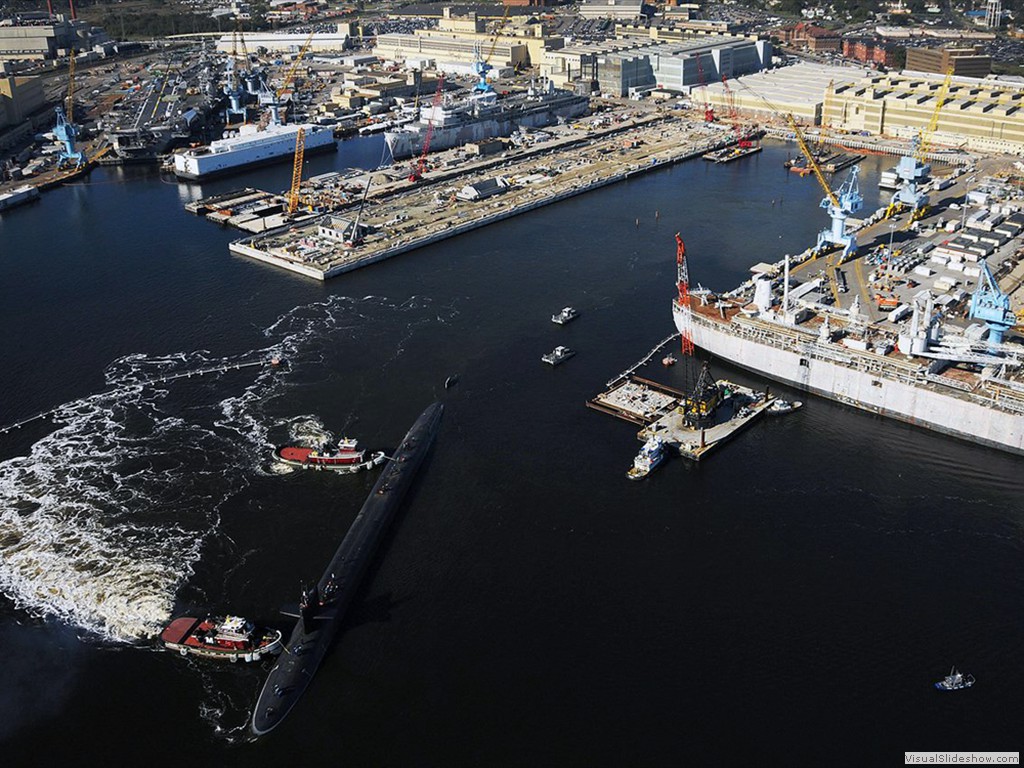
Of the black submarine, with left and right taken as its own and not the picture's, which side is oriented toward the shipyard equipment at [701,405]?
back

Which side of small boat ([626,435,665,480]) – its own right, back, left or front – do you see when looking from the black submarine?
back

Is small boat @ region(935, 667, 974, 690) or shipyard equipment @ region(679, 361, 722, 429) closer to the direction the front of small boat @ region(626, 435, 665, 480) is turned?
the shipyard equipment

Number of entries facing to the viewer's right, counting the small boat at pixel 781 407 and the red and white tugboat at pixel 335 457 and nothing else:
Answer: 2

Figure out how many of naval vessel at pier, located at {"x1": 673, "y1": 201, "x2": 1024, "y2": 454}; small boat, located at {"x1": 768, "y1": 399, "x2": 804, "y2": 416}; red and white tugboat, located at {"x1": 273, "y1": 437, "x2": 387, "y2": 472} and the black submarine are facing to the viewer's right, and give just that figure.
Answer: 2

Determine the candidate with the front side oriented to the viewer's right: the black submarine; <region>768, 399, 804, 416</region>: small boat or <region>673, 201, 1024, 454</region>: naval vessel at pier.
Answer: the small boat

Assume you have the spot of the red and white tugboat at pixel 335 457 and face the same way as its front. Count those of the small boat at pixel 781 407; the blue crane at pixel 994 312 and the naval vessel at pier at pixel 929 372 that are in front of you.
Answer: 3

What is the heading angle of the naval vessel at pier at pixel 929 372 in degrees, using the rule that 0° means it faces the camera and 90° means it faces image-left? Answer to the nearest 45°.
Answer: approximately 135°

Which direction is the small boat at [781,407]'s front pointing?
to the viewer's right

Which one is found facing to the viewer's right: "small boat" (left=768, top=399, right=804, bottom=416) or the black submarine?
the small boat

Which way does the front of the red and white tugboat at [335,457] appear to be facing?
to the viewer's right

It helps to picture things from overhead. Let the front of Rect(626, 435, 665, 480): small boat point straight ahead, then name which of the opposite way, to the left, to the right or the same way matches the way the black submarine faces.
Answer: the opposite way

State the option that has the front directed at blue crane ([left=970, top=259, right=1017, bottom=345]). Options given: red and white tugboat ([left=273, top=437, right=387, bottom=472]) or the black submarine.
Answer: the red and white tugboat
